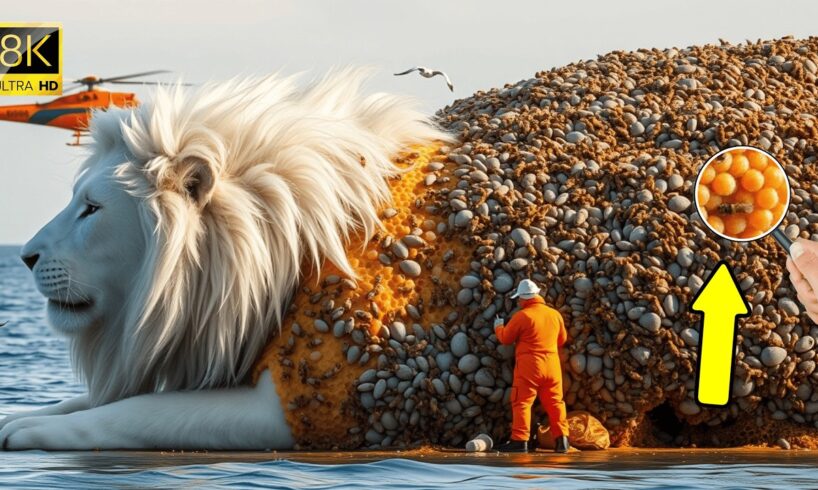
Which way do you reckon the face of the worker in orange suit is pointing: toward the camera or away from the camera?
away from the camera

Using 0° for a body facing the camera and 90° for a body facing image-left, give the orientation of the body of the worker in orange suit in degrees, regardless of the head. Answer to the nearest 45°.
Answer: approximately 135°
